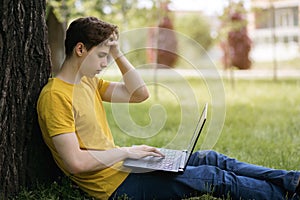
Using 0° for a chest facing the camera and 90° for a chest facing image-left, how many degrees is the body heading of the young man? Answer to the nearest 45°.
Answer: approximately 270°

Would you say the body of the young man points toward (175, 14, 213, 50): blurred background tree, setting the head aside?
no

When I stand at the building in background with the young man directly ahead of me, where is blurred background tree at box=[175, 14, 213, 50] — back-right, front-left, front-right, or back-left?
front-right

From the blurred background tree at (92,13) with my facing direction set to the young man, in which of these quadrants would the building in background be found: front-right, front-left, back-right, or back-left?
back-left

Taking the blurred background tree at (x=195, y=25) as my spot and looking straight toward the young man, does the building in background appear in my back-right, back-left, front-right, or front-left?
back-left

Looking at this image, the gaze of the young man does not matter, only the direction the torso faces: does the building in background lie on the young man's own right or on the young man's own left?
on the young man's own left

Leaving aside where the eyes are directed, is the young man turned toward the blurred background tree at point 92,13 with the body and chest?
no
